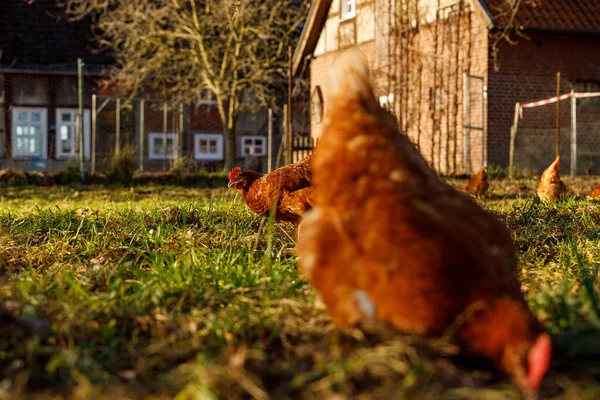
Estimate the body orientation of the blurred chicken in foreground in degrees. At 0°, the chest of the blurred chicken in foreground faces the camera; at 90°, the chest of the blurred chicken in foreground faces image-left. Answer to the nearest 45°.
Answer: approximately 270°

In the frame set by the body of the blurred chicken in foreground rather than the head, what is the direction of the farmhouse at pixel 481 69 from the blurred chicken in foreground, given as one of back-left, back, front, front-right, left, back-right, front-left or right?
left

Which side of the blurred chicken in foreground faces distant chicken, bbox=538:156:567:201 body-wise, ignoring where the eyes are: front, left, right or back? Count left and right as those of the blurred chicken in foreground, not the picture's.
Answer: left

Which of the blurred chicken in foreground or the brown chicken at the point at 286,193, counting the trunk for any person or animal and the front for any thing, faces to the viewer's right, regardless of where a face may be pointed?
the blurred chicken in foreground

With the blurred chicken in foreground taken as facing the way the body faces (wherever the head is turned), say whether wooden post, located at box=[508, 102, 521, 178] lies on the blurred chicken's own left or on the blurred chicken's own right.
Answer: on the blurred chicken's own left

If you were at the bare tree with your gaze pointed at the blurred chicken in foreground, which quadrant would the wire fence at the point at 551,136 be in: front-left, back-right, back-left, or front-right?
front-left

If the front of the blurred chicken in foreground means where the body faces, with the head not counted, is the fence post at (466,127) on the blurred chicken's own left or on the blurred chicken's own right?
on the blurred chicken's own left

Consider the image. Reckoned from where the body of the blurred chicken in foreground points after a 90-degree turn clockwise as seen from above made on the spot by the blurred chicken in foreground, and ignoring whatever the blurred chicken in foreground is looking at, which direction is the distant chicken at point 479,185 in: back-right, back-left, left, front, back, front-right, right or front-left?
back

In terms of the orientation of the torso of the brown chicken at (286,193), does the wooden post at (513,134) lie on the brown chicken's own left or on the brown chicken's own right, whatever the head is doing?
on the brown chicken's own right

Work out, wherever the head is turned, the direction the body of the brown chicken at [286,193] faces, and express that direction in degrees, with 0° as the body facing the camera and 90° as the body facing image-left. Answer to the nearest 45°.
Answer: approximately 90°

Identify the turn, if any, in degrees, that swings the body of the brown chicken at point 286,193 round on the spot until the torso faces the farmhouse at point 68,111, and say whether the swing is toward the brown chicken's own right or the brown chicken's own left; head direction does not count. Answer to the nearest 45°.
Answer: approximately 90° to the brown chicken's own right

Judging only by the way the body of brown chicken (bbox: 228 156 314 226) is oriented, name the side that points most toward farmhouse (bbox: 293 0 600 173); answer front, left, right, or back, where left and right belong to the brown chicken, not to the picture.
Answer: right

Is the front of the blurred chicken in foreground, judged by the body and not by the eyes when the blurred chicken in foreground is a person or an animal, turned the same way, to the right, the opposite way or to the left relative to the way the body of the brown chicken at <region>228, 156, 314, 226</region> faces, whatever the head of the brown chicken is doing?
the opposite way
